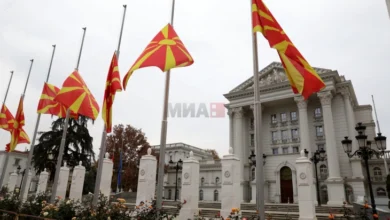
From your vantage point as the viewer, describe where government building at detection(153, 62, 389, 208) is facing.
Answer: facing the viewer and to the left of the viewer

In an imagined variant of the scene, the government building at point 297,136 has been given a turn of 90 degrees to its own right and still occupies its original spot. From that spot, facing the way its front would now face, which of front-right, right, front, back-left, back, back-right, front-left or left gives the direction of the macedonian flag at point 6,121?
left

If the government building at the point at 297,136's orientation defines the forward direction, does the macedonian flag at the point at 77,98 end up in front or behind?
in front

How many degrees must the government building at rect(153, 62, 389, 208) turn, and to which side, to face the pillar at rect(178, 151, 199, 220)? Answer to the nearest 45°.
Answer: approximately 45° to its left

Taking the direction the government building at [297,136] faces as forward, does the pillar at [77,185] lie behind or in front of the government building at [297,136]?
in front

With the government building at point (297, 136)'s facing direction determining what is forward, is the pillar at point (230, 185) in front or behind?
in front

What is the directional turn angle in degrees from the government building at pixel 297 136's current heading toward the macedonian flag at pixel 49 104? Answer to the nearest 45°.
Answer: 0° — it already faces it

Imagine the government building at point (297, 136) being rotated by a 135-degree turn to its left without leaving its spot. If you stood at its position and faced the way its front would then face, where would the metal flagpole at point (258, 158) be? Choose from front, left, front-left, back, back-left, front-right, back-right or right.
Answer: right
